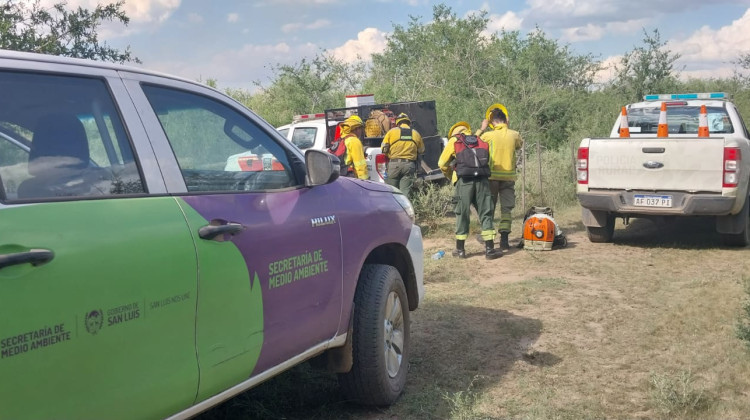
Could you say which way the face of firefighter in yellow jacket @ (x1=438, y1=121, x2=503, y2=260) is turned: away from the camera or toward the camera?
away from the camera

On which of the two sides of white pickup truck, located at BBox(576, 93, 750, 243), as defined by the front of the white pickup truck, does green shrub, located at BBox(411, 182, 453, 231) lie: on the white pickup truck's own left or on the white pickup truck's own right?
on the white pickup truck's own left

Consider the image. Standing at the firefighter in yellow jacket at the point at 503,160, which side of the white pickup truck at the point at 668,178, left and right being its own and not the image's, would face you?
left

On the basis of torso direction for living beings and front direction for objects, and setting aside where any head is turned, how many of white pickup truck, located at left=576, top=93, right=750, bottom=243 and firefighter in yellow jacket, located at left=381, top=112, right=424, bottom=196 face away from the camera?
2

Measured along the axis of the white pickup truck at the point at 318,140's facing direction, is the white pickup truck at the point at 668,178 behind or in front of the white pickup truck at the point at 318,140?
behind

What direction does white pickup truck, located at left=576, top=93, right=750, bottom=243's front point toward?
away from the camera

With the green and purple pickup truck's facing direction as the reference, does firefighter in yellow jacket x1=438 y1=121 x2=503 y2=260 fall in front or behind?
in front

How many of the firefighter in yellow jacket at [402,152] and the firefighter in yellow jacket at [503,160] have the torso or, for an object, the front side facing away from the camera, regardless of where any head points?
2

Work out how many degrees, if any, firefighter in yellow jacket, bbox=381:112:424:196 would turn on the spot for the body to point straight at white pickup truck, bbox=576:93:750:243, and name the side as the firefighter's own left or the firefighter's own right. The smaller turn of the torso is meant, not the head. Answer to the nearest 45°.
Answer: approximately 135° to the firefighter's own right

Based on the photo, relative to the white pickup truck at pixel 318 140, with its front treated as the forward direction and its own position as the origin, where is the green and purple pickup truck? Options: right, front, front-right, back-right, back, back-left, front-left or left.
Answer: back-left

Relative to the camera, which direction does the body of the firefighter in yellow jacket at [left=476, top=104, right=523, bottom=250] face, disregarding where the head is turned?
away from the camera

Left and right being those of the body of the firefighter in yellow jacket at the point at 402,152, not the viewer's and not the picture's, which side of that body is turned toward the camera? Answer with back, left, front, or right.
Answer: back
